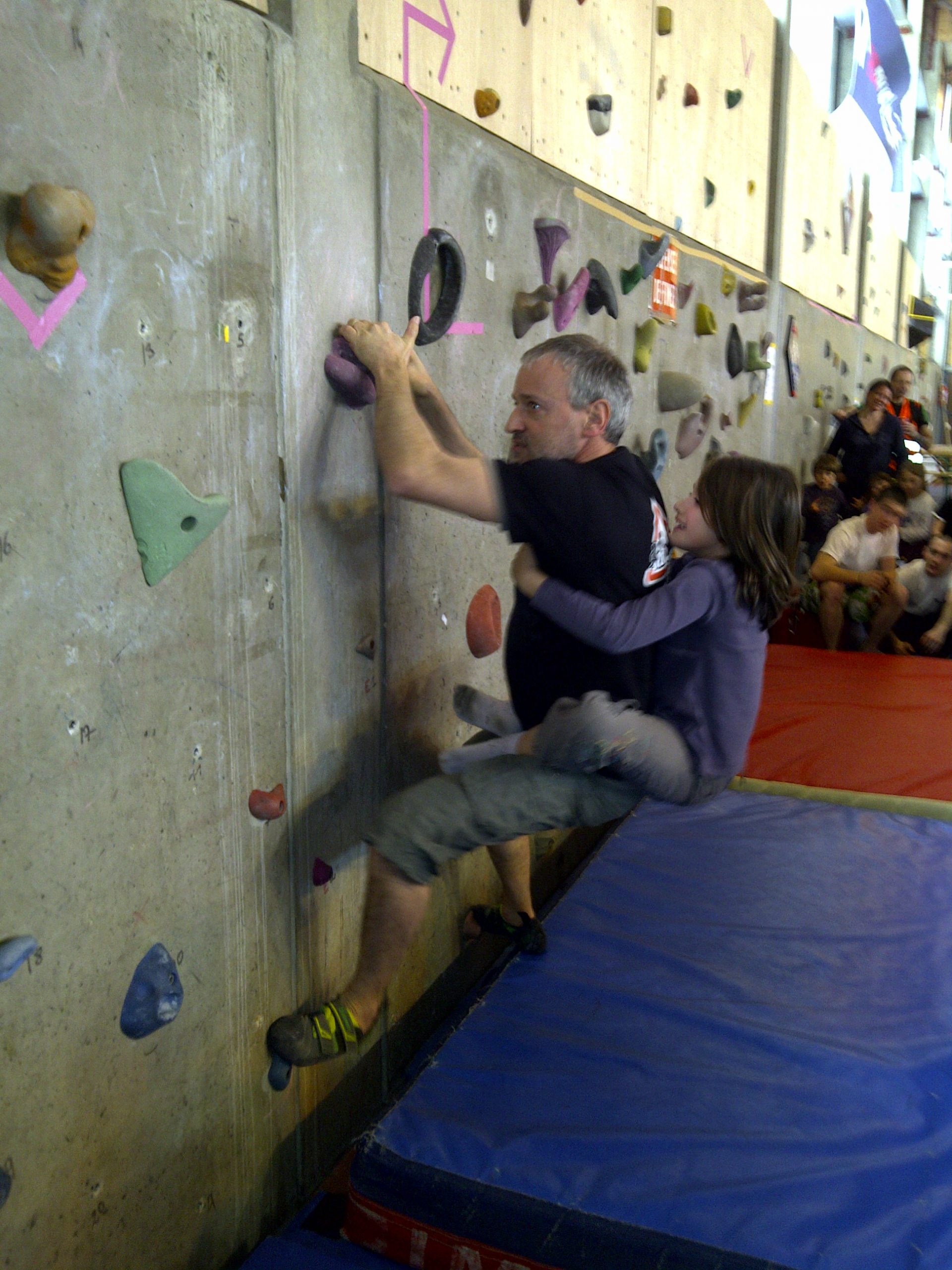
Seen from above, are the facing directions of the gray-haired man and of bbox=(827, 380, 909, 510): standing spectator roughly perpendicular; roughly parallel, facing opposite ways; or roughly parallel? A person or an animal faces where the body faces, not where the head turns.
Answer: roughly perpendicular

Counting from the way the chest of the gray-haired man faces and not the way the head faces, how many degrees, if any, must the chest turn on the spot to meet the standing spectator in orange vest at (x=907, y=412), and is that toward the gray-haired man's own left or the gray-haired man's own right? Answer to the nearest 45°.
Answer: approximately 135° to the gray-haired man's own right

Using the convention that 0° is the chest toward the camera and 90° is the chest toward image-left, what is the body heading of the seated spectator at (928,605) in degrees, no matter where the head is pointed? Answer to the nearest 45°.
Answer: approximately 0°

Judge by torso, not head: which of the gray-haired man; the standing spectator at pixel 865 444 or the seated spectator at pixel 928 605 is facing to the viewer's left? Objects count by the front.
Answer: the gray-haired man

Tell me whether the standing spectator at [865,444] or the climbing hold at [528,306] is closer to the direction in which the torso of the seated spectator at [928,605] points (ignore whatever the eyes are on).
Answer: the climbing hold

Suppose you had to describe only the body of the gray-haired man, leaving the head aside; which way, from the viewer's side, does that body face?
to the viewer's left

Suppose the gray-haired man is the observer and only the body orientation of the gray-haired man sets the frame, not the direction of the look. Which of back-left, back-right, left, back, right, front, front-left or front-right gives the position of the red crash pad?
back-right

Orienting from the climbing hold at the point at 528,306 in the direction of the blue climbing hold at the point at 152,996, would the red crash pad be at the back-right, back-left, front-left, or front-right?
back-left

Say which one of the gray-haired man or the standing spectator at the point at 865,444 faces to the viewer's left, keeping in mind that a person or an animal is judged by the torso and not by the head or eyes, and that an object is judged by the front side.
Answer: the gray-haired man

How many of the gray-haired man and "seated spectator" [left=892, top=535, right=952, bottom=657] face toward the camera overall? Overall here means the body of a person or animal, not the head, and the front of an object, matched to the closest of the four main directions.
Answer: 1

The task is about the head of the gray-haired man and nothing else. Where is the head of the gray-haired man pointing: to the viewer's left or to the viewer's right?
to the viewer's left
